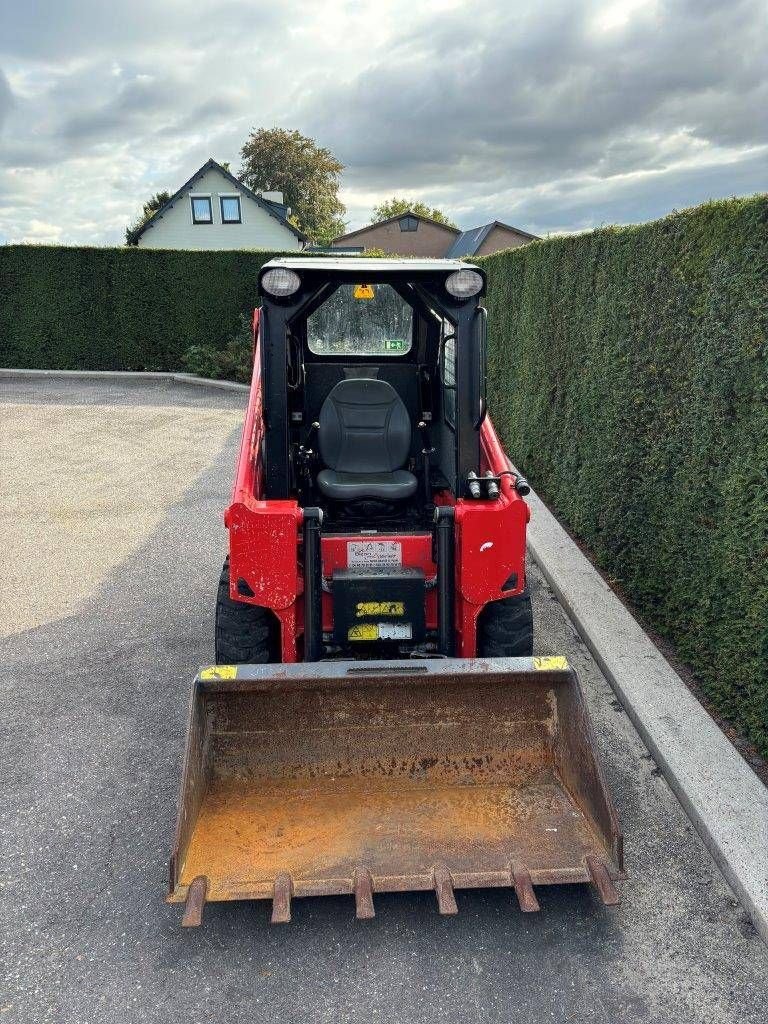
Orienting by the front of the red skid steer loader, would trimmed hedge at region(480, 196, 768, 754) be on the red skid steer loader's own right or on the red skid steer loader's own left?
on the red skid steer loader's own left

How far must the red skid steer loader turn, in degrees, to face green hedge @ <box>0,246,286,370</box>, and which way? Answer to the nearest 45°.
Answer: approximately 180°

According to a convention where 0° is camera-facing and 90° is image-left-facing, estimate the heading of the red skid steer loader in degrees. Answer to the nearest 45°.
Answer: approximately 0°

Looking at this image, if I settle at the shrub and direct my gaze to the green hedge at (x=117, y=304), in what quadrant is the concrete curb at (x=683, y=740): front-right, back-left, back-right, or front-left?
back-left

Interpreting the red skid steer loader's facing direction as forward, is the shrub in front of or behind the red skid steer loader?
behind

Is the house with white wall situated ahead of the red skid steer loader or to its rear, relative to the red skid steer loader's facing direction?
to the rear

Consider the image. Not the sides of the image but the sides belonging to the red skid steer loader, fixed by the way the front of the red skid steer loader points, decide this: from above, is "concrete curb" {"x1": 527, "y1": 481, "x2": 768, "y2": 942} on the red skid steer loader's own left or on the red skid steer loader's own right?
on the red skid steer loader's own left
